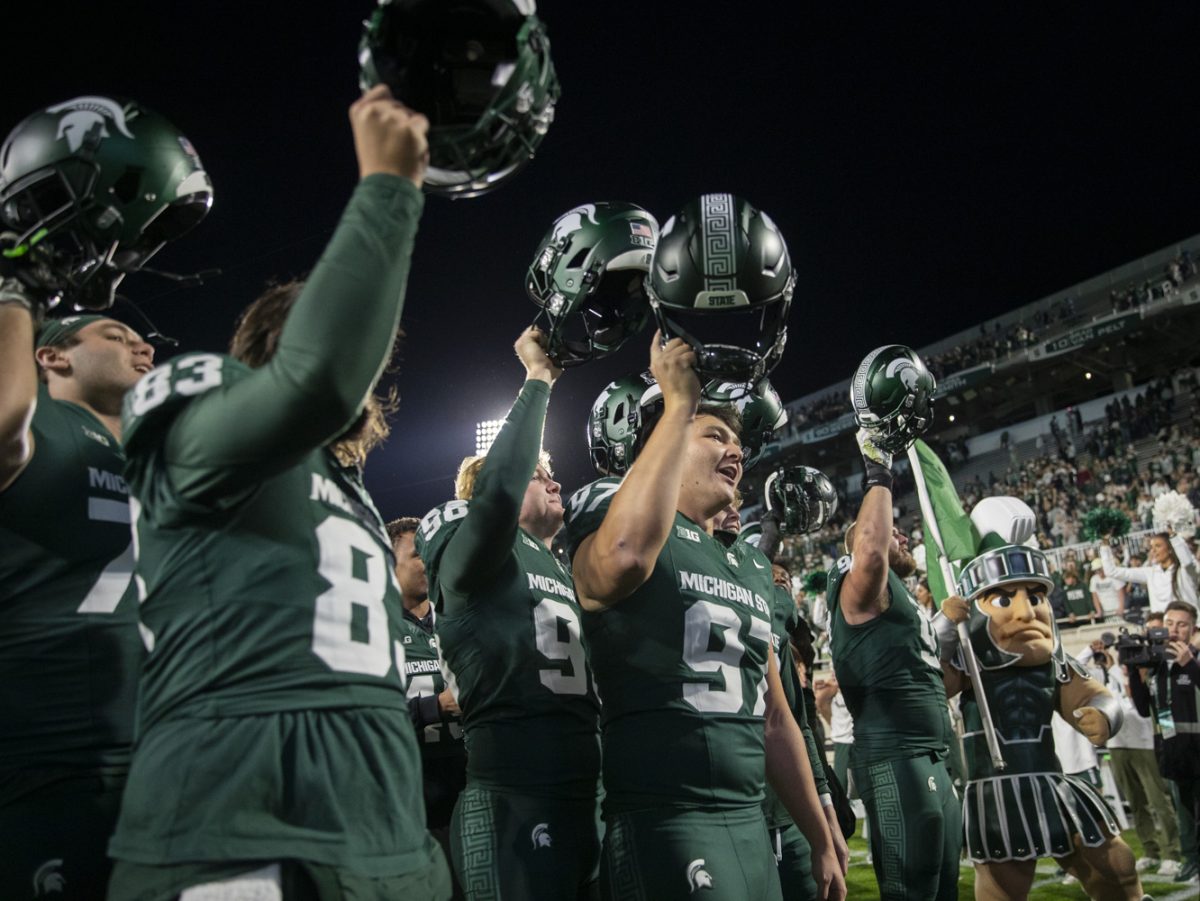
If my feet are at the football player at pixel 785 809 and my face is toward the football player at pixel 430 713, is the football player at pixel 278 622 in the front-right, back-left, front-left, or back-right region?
front-left

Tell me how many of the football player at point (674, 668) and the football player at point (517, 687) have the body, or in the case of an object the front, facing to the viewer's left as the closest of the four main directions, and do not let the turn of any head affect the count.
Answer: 0

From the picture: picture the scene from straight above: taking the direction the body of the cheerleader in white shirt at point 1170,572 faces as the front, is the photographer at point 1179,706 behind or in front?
in front

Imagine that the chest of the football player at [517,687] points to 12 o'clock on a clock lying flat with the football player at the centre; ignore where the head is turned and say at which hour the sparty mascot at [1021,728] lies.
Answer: The sparty mascot is roughly at 9 o'clock from the football player.

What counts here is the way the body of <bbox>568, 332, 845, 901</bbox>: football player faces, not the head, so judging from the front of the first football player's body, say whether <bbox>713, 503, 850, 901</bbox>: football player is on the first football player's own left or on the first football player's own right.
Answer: on the first football player's own left

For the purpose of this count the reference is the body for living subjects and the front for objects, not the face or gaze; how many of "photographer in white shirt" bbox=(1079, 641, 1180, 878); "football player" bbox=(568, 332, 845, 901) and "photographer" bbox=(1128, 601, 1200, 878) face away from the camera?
0

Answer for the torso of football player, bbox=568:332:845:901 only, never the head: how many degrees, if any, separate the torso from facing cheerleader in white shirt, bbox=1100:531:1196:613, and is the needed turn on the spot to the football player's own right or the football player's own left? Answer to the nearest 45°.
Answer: approximately 90° to the football player's own left

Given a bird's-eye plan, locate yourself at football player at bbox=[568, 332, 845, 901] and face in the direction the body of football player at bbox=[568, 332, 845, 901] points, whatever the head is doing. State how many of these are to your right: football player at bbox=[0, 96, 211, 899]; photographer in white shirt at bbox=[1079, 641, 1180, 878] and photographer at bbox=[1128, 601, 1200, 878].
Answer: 1

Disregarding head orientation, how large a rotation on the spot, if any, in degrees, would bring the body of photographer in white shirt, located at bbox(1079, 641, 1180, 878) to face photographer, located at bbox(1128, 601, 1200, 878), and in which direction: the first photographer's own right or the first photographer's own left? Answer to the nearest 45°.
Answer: approximately 45° to the first photographer's own left

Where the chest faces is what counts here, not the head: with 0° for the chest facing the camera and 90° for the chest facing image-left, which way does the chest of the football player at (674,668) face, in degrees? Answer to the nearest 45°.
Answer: approximately 315°

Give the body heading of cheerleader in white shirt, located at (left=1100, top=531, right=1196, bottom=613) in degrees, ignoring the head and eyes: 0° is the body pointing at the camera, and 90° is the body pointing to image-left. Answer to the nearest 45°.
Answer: approximately 45°

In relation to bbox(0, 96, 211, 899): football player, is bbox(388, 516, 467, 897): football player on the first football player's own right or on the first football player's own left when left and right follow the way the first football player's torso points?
on the first football player's own left

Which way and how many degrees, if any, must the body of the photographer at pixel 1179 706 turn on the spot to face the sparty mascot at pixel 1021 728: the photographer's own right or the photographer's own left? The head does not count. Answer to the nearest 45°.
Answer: approximately 45° to the photographer's own left

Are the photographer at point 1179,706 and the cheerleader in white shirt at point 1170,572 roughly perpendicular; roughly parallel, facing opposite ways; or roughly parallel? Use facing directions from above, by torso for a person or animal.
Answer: roughly parallel

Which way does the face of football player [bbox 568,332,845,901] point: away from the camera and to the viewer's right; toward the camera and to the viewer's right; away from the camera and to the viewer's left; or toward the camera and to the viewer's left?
toward the camera and to the viewer's right

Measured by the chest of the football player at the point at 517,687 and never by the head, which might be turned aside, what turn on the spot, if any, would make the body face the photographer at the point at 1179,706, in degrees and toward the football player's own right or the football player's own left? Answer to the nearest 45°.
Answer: approximately 90° to the football player's own left
